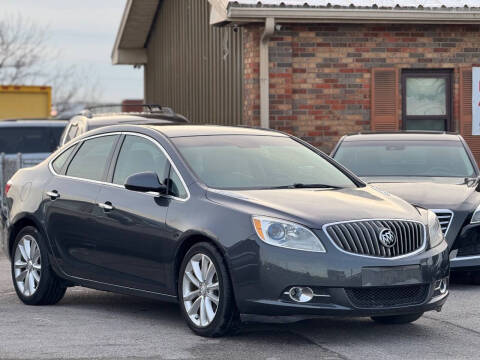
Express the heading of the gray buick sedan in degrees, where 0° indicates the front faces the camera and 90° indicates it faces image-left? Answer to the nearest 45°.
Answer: approximately 315°

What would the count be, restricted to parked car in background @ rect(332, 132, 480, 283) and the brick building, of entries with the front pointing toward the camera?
2

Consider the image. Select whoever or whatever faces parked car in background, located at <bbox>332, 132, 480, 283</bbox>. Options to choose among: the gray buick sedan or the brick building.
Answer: the brick building

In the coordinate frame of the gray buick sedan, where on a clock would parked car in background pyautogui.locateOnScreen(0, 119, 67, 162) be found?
The parked car in background is roughly at 7 o'clock from the gray buick sedan.

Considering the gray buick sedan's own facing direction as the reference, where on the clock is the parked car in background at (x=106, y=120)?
The parked car in background is roughly at 7 o'clock from the gray buick sedan.

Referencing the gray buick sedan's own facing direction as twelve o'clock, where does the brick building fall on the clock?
The brick building is roughly at 8 o'clock from the gray buick sedan.

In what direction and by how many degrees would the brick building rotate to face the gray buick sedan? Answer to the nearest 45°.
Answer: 0° — it already faces it

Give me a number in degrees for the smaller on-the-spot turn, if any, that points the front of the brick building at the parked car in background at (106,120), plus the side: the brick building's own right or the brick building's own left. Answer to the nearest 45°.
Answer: approximately 45° to the brick building's own right

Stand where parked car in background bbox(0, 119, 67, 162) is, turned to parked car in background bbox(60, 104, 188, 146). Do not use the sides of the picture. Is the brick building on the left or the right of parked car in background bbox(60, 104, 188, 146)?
left

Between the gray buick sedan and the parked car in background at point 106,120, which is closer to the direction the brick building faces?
the gray buick sedan

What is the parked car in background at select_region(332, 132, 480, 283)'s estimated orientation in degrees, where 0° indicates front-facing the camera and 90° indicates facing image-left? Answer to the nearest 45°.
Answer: approximately 0°
